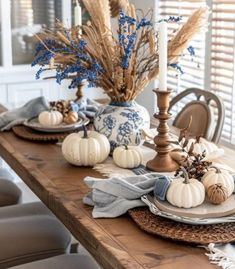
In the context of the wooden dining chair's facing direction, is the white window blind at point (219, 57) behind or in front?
behind

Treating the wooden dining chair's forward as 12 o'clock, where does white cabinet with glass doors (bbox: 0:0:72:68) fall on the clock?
The white cabinet with glass doors is roughly at 3 o'clock from the wooden dining chair.

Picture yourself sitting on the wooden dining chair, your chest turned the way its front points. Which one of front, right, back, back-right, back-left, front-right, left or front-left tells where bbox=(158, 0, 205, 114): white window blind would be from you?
back-right

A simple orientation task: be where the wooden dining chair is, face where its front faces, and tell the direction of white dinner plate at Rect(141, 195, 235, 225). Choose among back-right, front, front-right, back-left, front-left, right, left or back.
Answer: front-left

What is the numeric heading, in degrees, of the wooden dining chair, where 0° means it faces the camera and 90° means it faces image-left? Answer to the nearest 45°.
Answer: approximately 45°

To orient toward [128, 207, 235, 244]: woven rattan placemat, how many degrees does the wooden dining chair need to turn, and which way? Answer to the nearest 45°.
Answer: approximately 45° to its left

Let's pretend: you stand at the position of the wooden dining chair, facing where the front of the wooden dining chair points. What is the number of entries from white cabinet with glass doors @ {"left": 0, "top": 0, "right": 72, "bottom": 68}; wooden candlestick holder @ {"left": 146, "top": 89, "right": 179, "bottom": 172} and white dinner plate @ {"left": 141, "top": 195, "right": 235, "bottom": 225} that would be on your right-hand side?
1

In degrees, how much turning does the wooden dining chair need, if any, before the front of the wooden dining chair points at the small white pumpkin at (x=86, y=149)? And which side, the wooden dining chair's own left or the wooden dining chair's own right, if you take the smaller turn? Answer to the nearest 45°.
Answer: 0° — it already faces it

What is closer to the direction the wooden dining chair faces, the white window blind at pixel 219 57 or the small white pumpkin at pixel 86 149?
the small white pumpkin

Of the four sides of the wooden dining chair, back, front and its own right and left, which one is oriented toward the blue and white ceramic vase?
front

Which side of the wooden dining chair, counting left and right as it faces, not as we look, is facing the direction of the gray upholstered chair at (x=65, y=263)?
front
